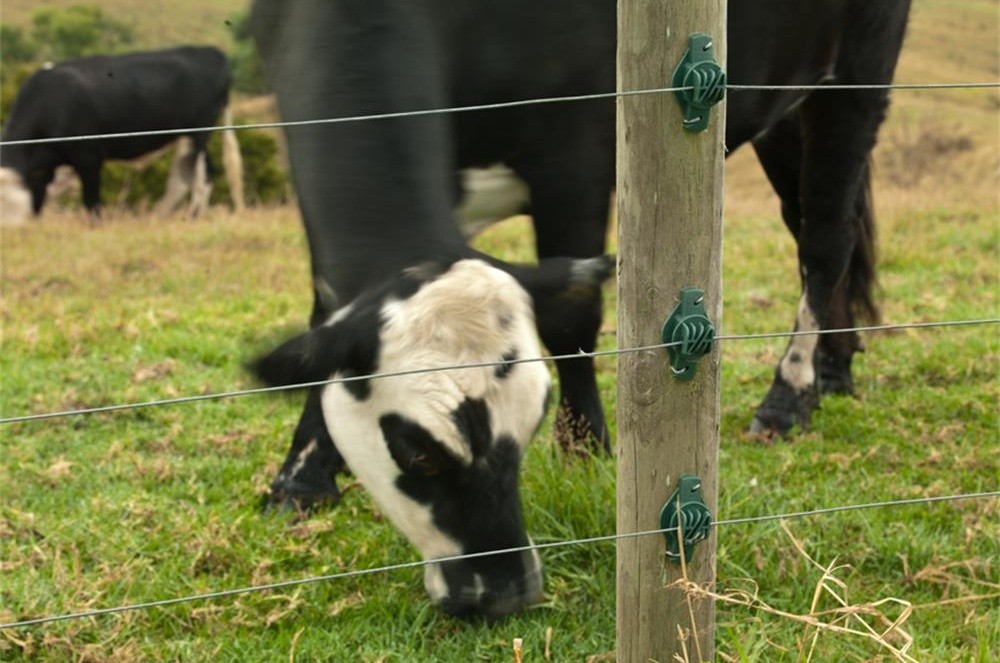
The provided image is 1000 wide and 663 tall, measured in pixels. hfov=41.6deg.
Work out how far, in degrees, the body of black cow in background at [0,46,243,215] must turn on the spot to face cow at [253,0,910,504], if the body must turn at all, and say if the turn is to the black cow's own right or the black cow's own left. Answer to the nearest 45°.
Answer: approximately 90° to the black cow's own left

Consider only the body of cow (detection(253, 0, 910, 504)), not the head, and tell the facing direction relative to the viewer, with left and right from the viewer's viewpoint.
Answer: facing the viewer and to the left of the viewer

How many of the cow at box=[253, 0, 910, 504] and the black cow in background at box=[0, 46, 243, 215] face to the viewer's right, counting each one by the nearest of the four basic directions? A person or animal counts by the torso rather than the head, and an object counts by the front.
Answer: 0

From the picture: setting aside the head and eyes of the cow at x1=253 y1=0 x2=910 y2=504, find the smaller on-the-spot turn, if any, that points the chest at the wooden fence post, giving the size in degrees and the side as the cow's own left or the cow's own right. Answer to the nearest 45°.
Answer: approximately 45° to the cow's own left

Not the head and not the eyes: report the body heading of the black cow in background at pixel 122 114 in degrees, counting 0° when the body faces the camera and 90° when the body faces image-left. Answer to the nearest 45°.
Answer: approximately 90°

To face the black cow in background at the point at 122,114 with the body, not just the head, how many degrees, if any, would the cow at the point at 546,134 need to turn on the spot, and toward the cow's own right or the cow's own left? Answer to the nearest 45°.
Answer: approximately 90° to the cow's own right

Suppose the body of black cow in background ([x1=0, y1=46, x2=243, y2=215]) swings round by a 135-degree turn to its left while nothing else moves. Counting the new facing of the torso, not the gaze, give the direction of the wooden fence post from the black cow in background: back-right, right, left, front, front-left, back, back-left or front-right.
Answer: front-right
